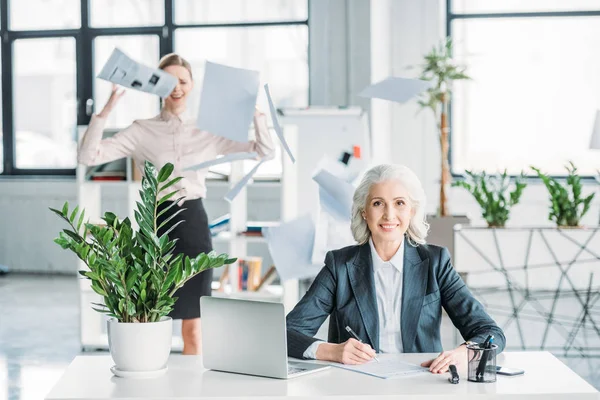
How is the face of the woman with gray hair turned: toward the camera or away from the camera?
toward the camera

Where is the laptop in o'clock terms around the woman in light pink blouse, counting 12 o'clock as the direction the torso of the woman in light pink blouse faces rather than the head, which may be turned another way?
The laptop is roughly at 12 o'clock from the woman in light pink blouse.

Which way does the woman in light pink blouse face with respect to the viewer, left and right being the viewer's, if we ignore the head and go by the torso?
facing the viewer

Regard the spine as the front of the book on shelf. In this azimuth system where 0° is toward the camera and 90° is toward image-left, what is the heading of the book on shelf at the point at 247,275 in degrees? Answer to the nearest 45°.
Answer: approximately 0°

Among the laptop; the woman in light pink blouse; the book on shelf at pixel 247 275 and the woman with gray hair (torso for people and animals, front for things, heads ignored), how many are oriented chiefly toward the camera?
3

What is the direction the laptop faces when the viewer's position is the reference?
facing away from the viewer and to the right of the viewer

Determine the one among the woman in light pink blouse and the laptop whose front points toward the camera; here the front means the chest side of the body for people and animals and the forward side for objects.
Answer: the woman in light pink blouse

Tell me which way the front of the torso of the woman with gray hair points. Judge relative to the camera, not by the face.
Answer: toward the camera

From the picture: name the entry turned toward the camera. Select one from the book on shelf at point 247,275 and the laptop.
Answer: the book on shelf

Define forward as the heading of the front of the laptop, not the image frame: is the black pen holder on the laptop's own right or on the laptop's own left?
on the laptop's own right

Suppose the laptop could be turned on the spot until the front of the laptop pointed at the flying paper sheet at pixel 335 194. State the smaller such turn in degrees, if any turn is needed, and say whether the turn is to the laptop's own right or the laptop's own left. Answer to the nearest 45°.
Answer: approximately 45° to the laptop's own left

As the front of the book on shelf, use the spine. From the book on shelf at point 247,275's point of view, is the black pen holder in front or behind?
in front

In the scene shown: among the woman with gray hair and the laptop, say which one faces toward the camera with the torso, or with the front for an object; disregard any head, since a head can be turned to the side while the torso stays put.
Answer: the woman with gray hair

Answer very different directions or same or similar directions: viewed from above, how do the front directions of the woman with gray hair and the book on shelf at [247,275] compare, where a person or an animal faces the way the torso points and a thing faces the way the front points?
same or similar directions
